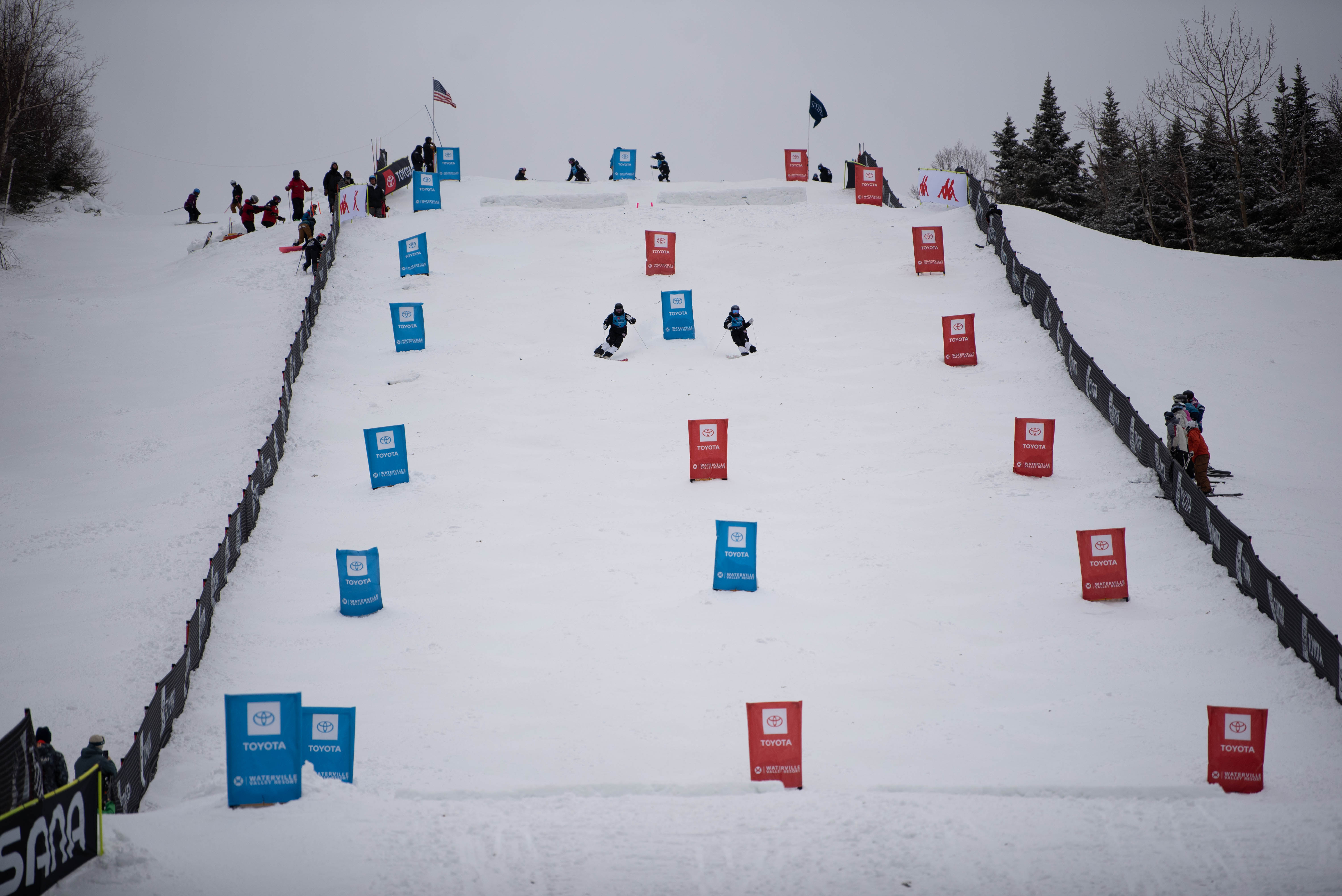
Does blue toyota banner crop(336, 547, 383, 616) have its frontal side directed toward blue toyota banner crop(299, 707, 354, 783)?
yes

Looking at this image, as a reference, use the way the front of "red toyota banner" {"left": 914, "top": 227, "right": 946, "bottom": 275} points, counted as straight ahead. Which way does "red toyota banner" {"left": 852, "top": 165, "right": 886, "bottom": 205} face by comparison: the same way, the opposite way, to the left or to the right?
the same way

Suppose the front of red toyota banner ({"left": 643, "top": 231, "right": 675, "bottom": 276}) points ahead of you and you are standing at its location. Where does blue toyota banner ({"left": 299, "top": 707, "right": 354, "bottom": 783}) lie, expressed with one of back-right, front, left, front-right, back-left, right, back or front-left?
front

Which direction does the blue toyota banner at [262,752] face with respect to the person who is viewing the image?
facing the viewer

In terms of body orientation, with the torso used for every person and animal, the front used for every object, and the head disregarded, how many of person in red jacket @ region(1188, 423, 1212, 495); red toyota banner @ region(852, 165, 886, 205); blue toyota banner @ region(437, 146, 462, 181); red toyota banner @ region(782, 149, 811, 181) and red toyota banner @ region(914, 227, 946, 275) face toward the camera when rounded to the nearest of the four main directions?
4

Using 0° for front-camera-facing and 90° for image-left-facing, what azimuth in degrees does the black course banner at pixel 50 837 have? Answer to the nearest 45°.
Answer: approximately 315°

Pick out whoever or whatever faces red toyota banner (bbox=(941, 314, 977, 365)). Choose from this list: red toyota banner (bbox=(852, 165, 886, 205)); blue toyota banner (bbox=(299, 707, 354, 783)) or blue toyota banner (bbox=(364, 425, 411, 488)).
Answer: red toyota banner (bbox=(852, 165, 886, 205))

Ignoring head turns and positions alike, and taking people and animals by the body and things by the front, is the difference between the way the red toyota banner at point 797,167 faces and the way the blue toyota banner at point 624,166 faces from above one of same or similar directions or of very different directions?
same or similar directions

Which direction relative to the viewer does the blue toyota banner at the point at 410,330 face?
toward the camera

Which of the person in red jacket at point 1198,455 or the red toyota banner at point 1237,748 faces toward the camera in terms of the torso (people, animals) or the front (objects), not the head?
the red toyota banner

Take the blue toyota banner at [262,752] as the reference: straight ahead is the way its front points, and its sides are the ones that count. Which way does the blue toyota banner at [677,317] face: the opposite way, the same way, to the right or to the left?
the same way

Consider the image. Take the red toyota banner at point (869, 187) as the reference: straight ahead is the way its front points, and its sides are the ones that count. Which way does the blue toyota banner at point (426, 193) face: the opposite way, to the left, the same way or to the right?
the same way

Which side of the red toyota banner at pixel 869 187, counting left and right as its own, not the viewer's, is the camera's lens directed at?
front

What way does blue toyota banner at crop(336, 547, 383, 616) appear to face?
toward the camera

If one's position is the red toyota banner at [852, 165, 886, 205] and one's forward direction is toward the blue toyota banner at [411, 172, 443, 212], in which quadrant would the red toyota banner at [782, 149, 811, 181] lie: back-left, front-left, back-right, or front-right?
front-right

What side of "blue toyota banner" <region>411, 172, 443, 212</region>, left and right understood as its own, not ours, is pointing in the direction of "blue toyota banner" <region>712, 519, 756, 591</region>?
front

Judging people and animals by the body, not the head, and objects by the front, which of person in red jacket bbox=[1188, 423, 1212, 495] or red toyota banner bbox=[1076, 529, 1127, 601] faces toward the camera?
the red toyota banner

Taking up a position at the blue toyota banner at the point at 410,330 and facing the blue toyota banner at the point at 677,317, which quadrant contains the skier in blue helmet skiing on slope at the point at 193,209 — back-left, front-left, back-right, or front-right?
back-left

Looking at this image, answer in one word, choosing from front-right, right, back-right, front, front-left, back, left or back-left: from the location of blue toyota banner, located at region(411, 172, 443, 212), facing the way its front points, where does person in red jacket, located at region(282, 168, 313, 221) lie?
right
